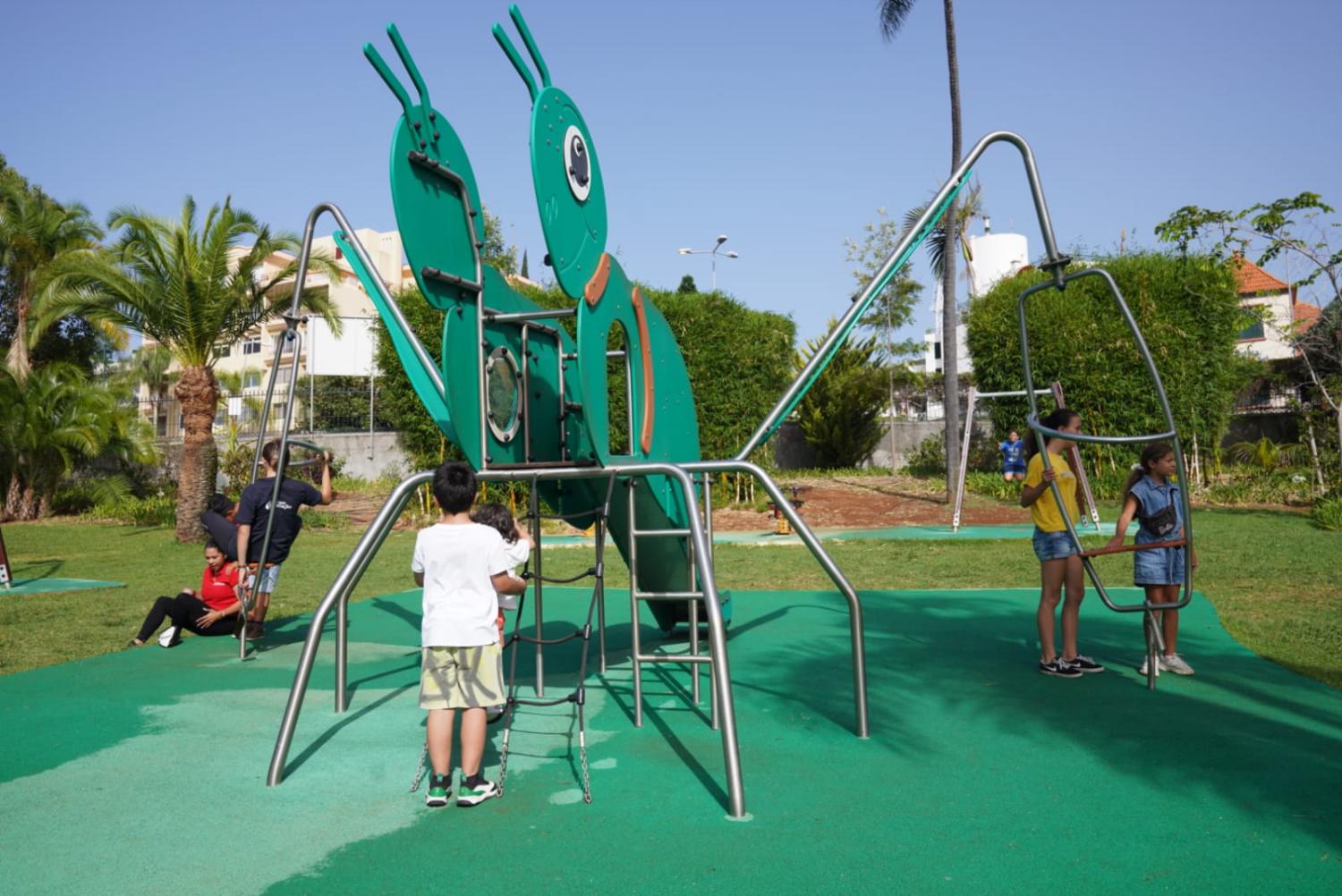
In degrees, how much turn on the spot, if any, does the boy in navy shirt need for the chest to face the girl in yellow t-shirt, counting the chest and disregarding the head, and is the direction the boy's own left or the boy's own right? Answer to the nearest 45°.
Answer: approximately 135° to the boy's own right

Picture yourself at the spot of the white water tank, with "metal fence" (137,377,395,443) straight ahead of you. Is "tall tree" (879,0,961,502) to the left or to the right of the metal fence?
left

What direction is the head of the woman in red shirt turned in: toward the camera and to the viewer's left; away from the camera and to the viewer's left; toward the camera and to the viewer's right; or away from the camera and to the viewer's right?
toward the camera and to the viewer's left

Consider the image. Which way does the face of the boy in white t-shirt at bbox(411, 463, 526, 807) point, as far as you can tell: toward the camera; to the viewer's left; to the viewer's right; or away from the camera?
away from the camera

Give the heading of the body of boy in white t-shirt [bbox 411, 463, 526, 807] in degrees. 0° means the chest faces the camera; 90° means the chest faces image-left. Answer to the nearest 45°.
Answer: approximately 180°

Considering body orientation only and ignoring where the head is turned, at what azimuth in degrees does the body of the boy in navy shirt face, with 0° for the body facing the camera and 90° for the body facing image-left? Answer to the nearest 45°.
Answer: approximately 180°

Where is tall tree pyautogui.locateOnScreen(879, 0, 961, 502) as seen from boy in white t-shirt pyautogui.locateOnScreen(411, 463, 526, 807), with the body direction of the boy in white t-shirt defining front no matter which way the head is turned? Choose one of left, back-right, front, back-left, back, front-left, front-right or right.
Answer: front-right

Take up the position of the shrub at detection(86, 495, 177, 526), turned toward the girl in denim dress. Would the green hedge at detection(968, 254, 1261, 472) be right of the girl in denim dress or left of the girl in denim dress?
left
